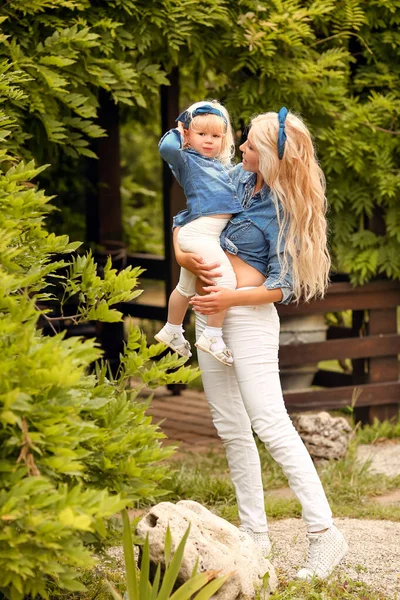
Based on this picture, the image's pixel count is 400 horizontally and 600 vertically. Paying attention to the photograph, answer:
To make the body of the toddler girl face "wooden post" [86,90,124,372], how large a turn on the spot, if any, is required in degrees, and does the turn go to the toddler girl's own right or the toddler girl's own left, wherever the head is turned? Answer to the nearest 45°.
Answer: approximately 135° to the toddler girl's own left

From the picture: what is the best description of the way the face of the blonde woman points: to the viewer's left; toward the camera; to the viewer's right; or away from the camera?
to the viewer's left
